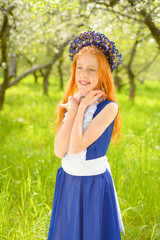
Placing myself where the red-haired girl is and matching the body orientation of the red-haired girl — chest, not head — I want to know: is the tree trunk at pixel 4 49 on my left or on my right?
on my right
